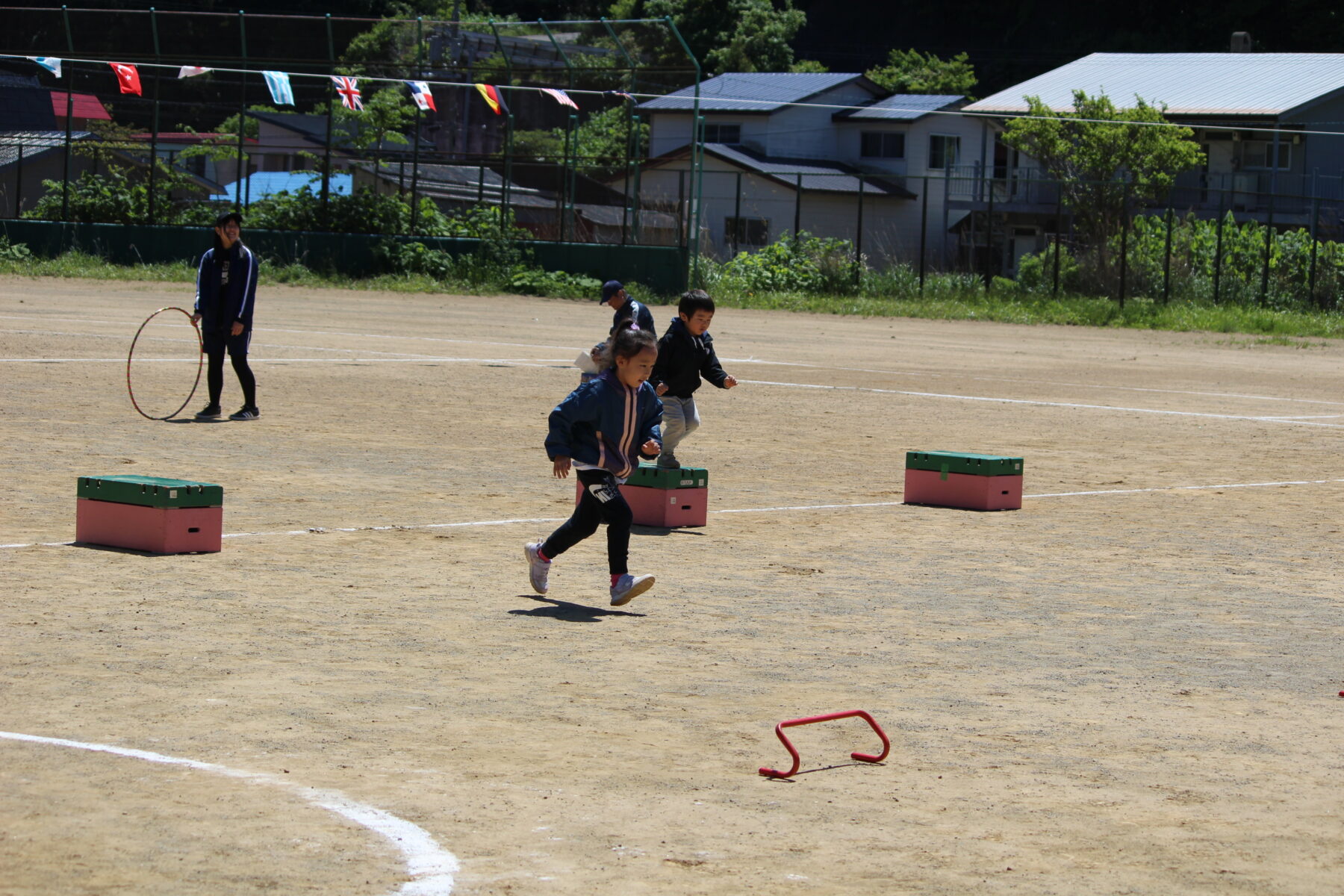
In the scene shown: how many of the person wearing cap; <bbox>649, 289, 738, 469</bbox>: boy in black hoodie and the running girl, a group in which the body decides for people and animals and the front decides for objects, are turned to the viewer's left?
1

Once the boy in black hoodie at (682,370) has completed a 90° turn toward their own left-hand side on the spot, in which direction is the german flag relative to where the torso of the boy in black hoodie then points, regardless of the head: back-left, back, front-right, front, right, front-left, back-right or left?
front-left

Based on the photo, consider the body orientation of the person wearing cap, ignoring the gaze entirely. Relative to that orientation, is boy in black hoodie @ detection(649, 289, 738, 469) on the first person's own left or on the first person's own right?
on the first person's own left

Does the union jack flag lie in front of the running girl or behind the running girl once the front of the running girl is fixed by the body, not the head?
behind

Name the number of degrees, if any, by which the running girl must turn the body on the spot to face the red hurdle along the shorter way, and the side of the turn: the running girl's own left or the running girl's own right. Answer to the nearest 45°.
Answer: approximately 45° to the running girl's own right

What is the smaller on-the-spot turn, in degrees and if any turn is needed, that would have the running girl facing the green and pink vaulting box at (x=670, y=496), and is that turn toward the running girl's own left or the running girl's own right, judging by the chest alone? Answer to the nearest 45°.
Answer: approximately 135° to the running girl's own left

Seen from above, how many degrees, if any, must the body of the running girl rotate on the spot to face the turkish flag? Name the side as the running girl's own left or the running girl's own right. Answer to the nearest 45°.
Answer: approximately 135° to the running girl's own left

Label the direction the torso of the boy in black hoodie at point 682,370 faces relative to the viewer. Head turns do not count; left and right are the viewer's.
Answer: facing the viewer and to the right of the viewer
